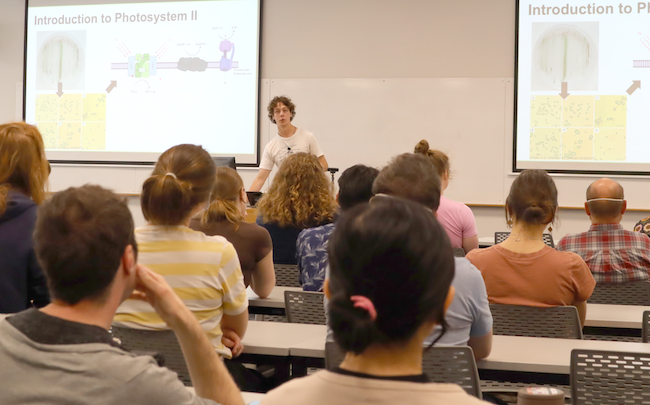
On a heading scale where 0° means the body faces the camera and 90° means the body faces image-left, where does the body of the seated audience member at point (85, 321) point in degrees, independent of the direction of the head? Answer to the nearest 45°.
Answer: approximately 225°

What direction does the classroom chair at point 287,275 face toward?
away from the camera

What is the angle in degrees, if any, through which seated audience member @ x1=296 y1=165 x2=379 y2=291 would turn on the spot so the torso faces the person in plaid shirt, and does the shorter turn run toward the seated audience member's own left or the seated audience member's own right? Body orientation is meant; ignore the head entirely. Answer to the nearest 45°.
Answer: approximately 90° to the seated audience member's own right

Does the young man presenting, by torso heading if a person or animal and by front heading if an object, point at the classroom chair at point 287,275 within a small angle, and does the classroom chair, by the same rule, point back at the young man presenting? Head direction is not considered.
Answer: yes

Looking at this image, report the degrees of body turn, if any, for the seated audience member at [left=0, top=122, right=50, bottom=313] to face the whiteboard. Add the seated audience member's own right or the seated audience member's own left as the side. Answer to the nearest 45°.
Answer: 0° — they already face it

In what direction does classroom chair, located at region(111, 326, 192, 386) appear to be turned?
away from the camera

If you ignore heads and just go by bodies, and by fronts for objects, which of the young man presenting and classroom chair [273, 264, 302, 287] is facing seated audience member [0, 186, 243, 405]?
the young man presenting

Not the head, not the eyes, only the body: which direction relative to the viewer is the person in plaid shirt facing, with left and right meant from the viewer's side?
facing away from the viewer

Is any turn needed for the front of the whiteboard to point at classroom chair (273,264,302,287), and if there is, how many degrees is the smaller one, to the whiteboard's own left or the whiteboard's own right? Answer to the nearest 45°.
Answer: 0° — it already faces it

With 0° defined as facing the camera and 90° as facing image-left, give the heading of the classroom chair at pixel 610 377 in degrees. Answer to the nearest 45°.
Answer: approximately 180°

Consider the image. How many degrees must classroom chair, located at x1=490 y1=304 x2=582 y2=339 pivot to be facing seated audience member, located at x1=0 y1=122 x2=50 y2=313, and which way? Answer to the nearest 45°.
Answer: approximately 135° to its left

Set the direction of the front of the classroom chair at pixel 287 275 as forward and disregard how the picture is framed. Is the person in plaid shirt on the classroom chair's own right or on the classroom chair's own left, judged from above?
on the classroom chair's own right

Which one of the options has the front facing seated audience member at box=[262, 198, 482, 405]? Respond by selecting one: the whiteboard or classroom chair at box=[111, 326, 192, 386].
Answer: the whiteboard
